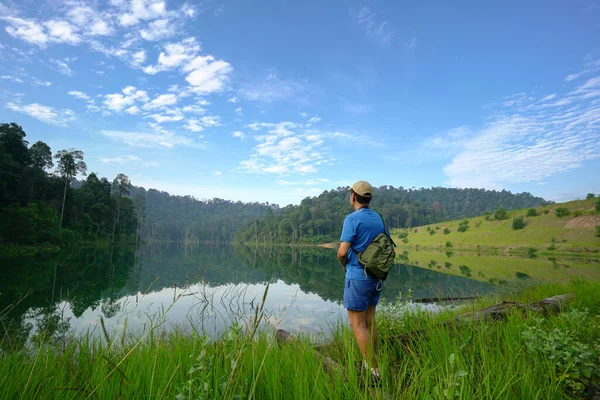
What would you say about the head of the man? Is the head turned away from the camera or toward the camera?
away from the camera

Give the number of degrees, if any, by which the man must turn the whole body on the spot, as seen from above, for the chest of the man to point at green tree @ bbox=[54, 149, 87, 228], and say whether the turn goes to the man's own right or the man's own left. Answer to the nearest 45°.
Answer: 0° — they already face it

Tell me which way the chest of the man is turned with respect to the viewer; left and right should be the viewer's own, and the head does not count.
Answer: facing away from the viewer and to the left of the viewer

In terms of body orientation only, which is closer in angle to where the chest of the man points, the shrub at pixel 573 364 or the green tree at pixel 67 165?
the green tree

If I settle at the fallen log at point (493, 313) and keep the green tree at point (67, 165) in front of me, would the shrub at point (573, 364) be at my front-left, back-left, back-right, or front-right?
back-left

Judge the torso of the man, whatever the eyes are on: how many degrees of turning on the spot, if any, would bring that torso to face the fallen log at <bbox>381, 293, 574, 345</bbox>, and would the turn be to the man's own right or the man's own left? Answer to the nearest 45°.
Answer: approximately 90° to the man's own right
